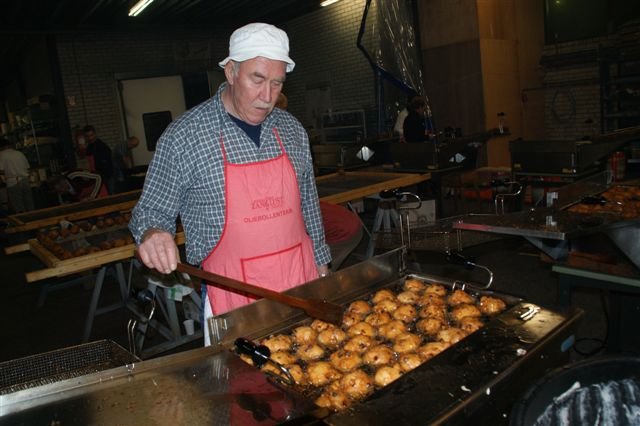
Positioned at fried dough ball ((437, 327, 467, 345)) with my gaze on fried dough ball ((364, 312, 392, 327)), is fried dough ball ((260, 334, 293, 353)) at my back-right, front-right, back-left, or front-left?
front-left

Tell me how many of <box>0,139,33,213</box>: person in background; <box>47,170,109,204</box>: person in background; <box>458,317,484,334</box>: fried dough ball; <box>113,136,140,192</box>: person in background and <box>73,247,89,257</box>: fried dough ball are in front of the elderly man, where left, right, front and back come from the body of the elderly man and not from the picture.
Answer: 1

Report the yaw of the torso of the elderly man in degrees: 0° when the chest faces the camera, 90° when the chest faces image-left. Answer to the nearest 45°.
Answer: approximately 315°

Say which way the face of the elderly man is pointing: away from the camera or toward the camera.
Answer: toward the camera
